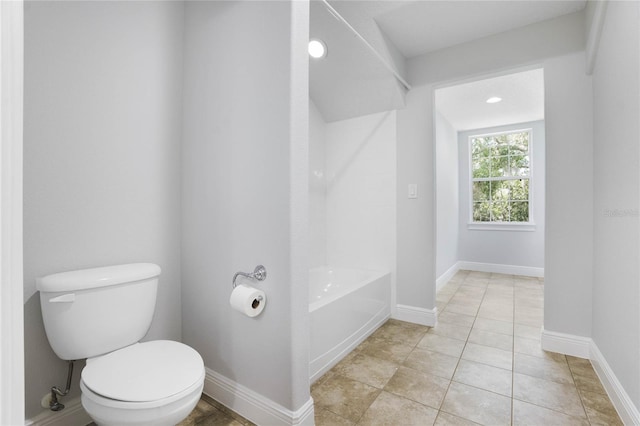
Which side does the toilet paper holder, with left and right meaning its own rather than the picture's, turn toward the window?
back

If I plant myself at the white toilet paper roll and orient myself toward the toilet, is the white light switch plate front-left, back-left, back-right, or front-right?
back-right

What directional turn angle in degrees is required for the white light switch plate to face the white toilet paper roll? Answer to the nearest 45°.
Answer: approximately 45° to its right

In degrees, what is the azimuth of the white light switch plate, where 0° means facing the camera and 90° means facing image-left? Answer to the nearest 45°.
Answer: approximately 0°

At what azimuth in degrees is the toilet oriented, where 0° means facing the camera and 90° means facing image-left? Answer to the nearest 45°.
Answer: approximately 315°
